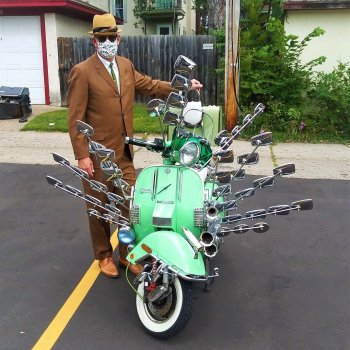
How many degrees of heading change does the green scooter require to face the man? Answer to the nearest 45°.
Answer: approximately 135° to its right

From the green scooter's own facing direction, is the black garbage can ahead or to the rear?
to the rear

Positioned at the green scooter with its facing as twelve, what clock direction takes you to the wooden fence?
The wooden fence is roughly at 6 o'clock from the green scooter.

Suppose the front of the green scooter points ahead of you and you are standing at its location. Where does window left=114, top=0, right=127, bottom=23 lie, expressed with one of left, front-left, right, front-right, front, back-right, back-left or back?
back

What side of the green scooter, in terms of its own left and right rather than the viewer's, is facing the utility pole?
back

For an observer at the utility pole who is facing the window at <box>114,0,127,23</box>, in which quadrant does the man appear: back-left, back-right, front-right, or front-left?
back-left

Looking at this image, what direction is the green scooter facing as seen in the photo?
toward the camera

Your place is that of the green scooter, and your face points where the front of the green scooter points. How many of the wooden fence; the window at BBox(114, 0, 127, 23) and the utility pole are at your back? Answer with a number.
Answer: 3
